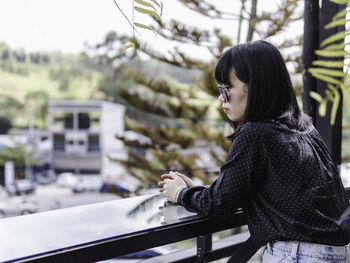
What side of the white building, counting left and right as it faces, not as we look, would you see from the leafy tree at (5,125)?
right

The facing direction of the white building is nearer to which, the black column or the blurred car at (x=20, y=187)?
the black column

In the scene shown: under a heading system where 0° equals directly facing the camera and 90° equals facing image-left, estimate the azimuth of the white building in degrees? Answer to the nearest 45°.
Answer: approximately 0°

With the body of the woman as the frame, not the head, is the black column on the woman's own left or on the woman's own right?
on the woman's own right

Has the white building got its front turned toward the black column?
yes

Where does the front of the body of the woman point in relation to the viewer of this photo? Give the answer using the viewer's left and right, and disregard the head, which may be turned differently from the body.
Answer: facing away from the viewer and to the left of the viewer

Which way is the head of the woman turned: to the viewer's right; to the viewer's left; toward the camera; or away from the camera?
to the viewer's left

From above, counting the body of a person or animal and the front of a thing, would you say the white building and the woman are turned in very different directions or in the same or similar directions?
very different directions

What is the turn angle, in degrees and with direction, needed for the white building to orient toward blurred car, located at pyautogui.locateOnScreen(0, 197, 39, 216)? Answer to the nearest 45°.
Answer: approximately 45° to its right

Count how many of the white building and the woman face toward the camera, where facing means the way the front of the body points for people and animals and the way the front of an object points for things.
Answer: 1
